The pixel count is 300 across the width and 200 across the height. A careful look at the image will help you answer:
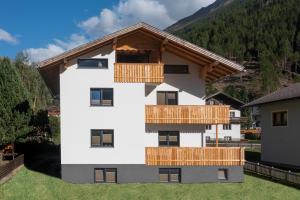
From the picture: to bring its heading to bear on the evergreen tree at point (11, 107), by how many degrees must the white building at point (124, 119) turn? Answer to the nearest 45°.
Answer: approximately 135° to its right

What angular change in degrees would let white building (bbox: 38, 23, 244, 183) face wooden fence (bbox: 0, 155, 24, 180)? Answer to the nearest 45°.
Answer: approximately 90° to its right

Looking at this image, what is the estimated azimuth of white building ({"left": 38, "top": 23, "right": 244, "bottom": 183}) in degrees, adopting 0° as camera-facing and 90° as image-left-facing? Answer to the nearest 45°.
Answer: approximately 0°

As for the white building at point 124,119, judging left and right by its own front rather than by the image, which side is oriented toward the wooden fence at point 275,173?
left
